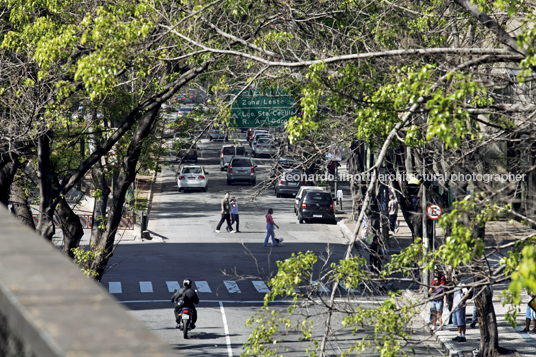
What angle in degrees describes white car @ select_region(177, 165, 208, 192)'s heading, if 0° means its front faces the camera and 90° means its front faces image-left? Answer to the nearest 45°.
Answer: approximately 180°

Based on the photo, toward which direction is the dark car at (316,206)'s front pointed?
away from the camera

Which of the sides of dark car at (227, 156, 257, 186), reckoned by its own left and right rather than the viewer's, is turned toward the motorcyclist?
back

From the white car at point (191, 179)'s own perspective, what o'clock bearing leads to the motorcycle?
The motorcycle is roughly at 6 o'clock from the white car.

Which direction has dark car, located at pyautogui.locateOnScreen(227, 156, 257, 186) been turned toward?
away from the camera

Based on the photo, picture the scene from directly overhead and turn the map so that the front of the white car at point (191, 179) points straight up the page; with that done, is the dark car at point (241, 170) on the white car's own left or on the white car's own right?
on the white car's own right

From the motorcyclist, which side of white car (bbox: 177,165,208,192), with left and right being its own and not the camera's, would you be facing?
back

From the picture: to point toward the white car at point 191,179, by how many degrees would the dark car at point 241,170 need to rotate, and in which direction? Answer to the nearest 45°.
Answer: approximately 90° to its left

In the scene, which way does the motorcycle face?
away from the camera

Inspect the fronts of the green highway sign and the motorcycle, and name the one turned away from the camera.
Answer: the motorcycle
